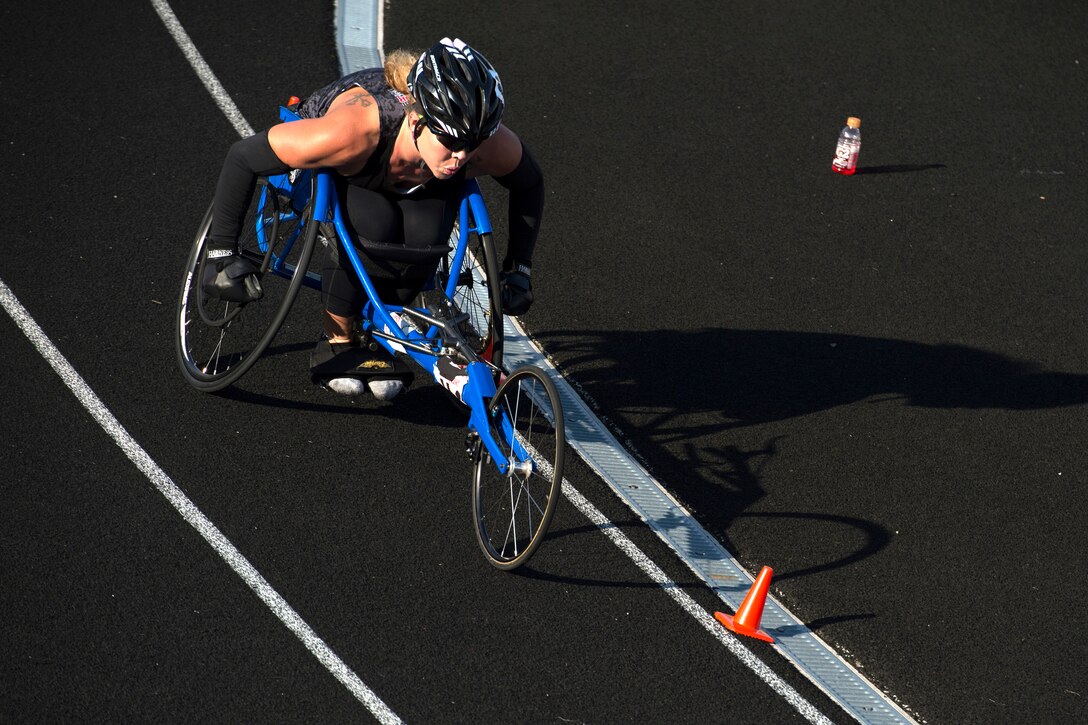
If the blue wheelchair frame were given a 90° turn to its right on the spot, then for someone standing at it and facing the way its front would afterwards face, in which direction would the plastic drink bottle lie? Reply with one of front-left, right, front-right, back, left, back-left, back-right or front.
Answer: back

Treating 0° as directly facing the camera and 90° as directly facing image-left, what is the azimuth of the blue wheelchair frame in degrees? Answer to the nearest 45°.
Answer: approximately 315°

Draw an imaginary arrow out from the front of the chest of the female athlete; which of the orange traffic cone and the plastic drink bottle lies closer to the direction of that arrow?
the orange traffic cone

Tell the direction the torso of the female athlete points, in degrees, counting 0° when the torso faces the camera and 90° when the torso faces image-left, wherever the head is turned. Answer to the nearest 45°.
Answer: approximately 315°

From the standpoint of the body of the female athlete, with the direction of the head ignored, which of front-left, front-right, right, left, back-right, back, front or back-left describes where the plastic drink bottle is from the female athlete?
left

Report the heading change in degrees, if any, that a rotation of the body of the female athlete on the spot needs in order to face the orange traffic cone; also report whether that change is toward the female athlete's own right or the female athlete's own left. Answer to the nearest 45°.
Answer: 0° — they already face it

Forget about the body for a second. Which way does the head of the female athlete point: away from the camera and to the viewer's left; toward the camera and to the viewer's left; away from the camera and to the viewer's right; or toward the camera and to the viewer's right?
toward the camera and to the viewer's right

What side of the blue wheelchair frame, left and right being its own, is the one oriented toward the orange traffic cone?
front
